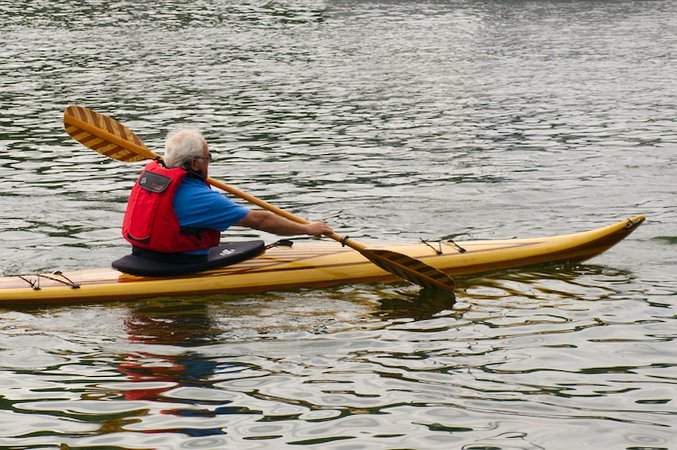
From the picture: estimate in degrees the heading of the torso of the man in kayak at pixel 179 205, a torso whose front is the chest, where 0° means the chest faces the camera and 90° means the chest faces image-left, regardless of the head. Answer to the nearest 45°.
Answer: approximately 225°
